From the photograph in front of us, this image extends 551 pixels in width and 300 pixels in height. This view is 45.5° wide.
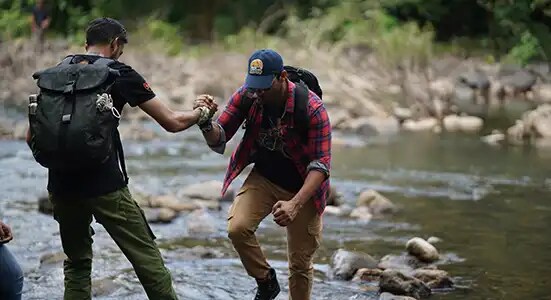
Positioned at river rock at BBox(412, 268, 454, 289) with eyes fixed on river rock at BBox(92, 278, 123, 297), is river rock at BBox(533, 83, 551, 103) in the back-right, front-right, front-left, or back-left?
back-right

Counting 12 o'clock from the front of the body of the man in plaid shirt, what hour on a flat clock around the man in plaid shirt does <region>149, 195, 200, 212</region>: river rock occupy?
The river rock is roughly at 4 o'clock from the man in plaid shirt.

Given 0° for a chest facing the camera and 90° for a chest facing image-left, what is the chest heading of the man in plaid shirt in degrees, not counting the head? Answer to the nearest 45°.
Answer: approximately 45°

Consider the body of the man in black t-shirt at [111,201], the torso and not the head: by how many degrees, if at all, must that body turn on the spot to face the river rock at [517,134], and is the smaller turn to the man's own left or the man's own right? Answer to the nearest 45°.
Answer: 0° — they already face it

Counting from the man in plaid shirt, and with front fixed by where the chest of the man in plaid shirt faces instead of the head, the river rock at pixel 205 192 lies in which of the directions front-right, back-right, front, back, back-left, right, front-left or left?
back-right

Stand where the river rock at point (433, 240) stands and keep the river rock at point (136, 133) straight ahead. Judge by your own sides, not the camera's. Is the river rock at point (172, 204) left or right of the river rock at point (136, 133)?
left

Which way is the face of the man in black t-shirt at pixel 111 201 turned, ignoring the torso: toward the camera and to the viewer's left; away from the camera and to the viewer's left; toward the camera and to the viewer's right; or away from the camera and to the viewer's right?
away from the camera and to the viewer's right

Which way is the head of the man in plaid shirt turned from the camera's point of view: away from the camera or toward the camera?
toward the camera

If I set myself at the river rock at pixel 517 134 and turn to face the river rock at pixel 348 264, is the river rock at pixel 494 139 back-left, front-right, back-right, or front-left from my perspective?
front-right

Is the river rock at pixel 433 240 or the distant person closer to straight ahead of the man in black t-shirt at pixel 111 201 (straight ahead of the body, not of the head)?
the river rock

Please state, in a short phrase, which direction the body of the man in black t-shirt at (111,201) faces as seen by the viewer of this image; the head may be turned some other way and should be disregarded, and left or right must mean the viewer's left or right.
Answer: facing away from the viewer and to the right of the viewer

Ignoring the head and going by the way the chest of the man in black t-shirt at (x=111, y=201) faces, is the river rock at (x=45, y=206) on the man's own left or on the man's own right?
on the man's own left

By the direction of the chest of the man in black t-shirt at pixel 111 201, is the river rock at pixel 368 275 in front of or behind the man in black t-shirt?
in front

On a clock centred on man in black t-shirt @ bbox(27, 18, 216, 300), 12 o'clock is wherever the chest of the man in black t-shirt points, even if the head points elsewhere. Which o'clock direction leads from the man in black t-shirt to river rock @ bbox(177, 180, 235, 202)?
The river rock is roughly at 11 o'clock from the man in black t-shirt.

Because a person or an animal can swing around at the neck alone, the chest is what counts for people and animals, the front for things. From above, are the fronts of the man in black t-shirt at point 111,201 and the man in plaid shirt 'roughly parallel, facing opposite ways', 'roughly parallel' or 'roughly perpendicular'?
roughly parallel, facing opposite ways

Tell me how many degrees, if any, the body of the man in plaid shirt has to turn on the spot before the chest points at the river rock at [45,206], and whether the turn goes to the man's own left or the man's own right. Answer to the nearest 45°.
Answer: approximately 90° to the man's own right

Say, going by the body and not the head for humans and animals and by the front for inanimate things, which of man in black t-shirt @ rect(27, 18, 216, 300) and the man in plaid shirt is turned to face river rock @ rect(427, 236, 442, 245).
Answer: the man in black t-shirt
